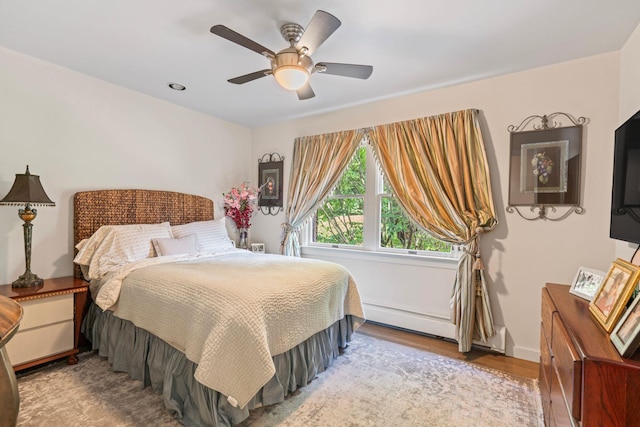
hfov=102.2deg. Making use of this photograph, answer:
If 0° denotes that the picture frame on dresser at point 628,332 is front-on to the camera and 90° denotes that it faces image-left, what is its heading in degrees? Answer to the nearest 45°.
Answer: approximately 45°

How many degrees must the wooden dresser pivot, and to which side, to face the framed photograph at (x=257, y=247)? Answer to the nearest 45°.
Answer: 0° — it already faces it

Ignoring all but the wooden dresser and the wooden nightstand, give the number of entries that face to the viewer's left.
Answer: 1

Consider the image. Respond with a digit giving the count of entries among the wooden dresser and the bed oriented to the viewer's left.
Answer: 1

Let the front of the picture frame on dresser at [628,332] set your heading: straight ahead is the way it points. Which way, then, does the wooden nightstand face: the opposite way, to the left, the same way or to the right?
the opposite way

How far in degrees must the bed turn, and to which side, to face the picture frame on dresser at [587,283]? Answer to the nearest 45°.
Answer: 0° — it already faces it

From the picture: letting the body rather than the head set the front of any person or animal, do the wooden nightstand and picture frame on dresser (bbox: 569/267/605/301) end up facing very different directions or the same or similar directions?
very different directions

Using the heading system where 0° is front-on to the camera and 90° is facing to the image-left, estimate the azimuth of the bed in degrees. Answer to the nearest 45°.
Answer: approximately 315°

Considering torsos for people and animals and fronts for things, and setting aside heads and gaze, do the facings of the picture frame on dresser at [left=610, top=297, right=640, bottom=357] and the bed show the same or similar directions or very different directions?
very different directions

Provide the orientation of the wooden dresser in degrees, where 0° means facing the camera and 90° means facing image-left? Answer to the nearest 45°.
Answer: approximately 90°

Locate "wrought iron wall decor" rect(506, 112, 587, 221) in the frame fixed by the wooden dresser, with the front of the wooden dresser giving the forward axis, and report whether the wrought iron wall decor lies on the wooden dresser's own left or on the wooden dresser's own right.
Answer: on the wooden dresser's own right

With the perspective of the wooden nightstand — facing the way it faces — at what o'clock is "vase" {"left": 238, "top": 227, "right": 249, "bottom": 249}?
The vase is roughly at 10 o'clock from the wooden nightstand.

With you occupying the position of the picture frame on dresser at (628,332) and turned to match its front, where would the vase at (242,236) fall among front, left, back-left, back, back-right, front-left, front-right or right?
front-right
